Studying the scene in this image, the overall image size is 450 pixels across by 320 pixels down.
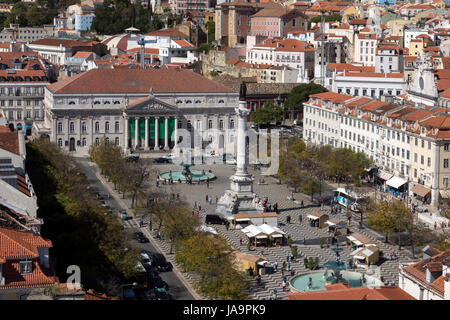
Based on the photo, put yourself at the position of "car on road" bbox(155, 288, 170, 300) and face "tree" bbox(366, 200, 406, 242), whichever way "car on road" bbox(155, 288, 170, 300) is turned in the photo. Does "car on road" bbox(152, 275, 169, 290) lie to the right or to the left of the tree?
left

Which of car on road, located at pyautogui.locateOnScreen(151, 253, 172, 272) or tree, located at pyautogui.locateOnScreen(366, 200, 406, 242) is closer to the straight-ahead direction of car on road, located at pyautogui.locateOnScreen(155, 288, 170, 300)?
the tree

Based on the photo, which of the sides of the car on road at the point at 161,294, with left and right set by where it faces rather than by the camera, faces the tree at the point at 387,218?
left

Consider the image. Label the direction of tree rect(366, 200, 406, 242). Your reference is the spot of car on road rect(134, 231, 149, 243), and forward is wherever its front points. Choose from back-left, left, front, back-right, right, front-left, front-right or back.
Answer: front-left

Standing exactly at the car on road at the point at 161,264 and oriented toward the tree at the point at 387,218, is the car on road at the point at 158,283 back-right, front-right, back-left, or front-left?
back-right

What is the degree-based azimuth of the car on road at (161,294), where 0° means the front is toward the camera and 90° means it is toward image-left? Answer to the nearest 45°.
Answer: approximately 315°

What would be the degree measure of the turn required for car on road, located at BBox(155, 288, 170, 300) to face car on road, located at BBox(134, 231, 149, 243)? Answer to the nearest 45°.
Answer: approximately 135° to its left

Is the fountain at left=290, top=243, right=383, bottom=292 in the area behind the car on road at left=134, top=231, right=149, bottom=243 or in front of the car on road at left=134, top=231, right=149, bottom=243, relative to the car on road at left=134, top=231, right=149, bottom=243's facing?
in front
